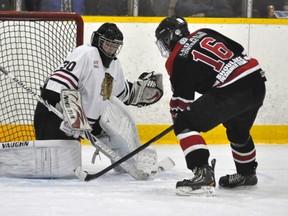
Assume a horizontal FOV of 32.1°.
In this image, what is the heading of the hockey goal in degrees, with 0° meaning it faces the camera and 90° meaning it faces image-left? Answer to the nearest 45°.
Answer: approximately 0°

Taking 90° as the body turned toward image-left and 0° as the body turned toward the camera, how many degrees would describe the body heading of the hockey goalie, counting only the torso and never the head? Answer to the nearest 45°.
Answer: approximately 315°

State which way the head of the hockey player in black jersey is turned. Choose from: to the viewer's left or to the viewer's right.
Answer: to the viewer's left
